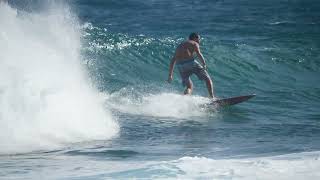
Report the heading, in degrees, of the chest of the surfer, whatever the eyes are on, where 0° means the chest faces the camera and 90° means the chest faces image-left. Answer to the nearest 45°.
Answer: approximately 225°

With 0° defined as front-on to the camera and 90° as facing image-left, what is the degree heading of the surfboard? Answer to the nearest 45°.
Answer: approximately 270°
